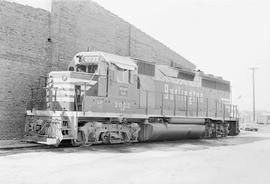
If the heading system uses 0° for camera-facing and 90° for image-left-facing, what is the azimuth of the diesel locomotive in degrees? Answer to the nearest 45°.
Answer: approximately 45°
